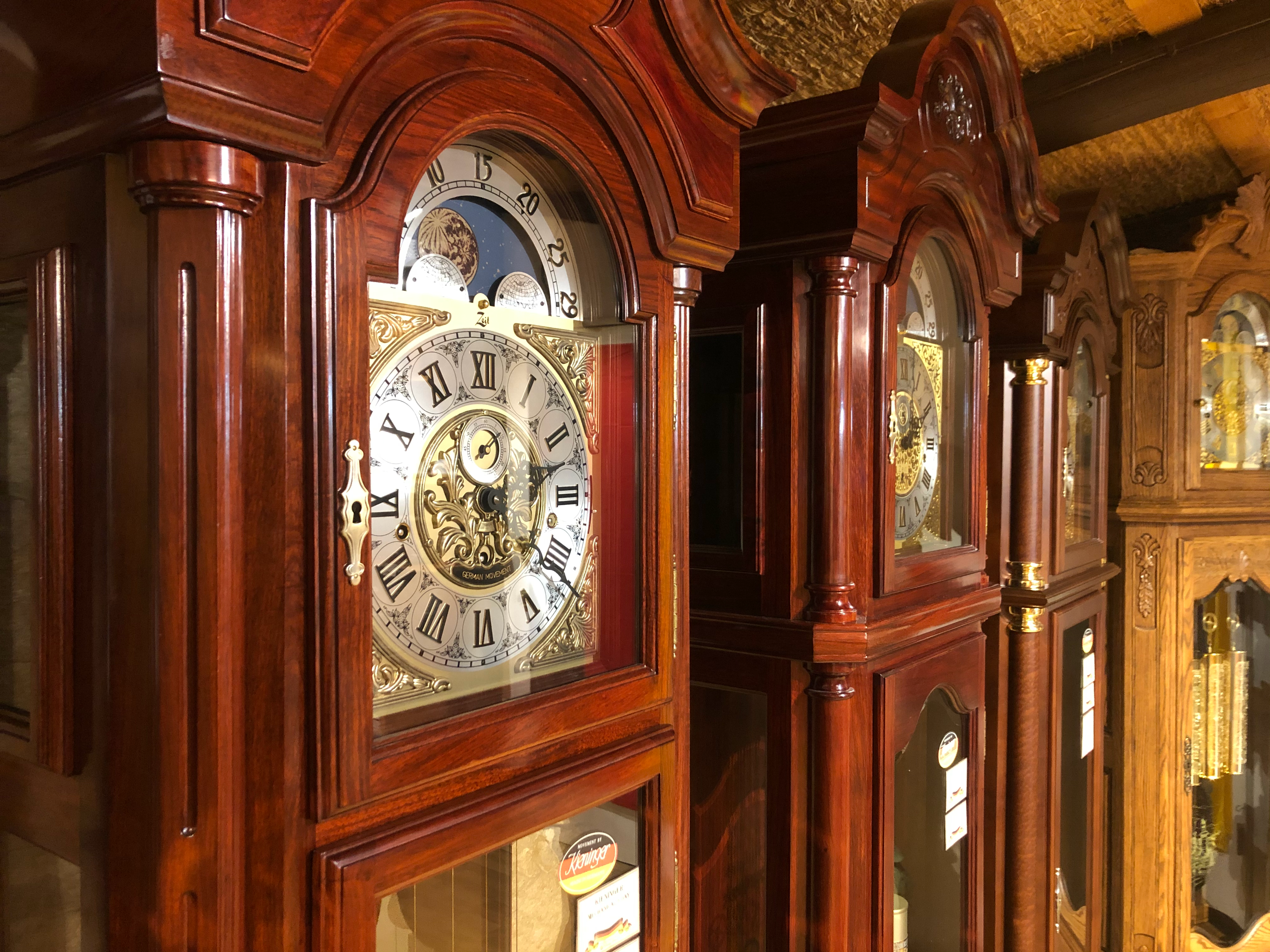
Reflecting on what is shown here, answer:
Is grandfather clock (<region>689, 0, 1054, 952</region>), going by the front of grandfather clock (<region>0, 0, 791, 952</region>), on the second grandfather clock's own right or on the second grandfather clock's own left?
on the second grandfather clock's own left

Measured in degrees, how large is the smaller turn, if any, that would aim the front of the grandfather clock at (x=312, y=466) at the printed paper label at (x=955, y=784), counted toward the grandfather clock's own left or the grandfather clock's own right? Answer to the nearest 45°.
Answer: approximately 90° to the grandfather clock's own left

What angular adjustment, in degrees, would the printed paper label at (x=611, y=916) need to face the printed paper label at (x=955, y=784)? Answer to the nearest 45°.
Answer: approximately 90° to its left

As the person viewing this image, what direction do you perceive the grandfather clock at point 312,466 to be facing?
facing the viewer and to the right of the viewer

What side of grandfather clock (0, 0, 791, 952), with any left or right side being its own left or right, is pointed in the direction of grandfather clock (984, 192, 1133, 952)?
left

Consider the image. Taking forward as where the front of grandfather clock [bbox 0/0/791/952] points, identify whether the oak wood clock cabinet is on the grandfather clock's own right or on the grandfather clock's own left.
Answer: on the grandfather clock's own left

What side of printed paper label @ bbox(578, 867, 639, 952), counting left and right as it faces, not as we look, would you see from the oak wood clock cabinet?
left

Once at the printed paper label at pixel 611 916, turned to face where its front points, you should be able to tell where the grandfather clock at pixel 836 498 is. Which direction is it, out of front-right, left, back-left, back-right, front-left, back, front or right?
left

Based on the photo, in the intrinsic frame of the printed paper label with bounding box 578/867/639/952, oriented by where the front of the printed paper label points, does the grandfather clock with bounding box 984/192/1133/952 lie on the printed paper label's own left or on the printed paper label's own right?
on the printed paper label's own left
